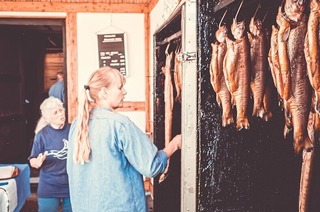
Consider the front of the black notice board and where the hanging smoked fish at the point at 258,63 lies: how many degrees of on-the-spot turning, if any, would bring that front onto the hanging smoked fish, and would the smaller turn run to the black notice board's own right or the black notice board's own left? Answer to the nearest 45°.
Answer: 0° — it already faces it

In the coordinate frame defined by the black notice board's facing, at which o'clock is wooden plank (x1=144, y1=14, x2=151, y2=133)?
The wooden plank is roughly at 9 o'clock from the black notice board.

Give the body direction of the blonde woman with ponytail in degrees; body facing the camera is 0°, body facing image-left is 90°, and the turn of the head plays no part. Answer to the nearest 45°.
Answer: approximately 225°

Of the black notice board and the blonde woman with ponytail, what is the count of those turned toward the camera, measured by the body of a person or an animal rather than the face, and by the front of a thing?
1

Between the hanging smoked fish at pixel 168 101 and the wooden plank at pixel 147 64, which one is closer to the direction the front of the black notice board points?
the hanging smoked fish

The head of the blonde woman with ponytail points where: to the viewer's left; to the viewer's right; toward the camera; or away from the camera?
to the viewer's right

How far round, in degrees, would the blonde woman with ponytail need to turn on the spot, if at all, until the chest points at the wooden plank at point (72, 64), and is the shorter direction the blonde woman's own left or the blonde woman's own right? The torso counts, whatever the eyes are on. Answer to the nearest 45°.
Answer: approximately 45° to the blonde woman's own left

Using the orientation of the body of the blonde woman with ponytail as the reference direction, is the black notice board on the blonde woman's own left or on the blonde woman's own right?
on the blonde woman's own left

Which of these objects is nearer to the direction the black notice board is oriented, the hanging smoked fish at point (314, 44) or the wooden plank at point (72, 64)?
the hanging smoked fish

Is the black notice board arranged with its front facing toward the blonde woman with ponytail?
yes

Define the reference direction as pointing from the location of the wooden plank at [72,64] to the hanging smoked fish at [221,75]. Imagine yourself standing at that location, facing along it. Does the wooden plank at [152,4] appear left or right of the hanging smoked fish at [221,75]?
left
